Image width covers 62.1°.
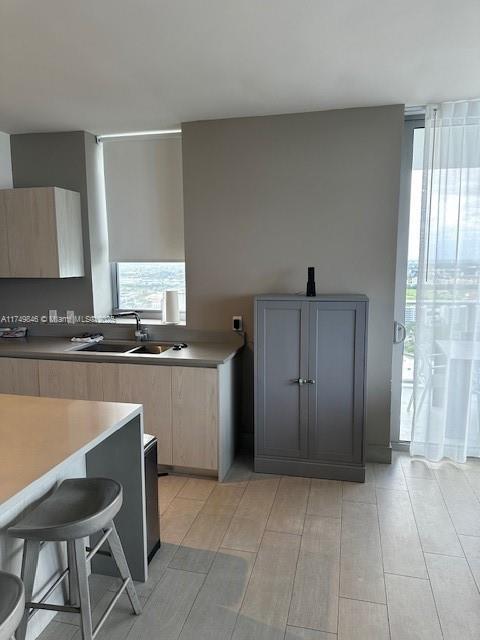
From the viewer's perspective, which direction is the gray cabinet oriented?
toward the camera

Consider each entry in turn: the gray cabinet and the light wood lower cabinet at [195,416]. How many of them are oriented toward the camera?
2

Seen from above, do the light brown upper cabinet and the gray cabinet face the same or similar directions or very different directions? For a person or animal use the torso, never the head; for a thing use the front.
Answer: same or similar directions

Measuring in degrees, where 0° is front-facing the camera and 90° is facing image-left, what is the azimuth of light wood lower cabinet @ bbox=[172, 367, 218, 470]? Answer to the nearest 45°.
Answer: approximately 0°

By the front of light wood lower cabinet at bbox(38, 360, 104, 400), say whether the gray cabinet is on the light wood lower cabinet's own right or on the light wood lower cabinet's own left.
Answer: on the light wood lower cabinet's own left

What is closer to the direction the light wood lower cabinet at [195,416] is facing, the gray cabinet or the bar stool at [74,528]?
the bar stool

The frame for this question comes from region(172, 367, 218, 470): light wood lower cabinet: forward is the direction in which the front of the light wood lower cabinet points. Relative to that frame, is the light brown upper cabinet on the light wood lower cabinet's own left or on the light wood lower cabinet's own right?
on the light wood lower cabinet's own right

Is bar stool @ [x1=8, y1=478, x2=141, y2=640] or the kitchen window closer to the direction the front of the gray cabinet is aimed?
the bar stool

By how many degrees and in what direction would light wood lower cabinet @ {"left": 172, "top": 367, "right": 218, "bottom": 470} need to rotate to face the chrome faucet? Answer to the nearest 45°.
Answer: approximately 135° to its right

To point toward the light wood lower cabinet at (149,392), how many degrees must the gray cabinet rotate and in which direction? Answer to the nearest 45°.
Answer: approximately 90° to its right

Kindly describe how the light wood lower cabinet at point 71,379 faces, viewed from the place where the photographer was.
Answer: facing the viewer and to the left of the viewer
